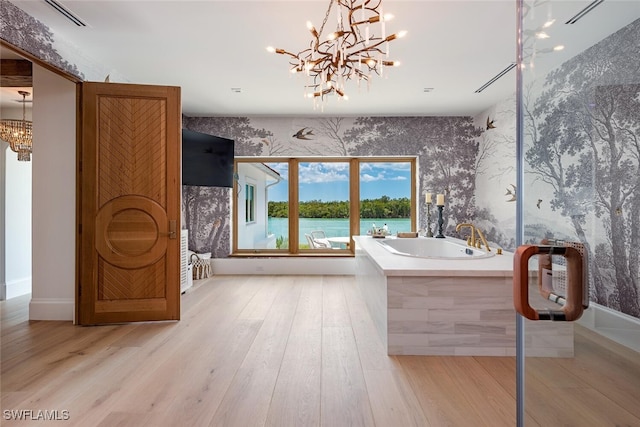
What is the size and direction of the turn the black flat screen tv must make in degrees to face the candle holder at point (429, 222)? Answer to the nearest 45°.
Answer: approximately 45° to its left

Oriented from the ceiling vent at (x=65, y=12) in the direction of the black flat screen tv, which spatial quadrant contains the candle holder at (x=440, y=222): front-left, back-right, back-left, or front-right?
front-right

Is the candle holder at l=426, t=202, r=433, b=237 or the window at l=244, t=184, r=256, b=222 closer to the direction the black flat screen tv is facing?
the candle holder

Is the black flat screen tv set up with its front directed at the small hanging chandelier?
no

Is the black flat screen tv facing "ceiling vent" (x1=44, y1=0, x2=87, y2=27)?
no

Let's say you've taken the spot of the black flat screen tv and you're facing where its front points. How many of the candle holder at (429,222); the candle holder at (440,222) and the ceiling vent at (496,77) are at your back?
0

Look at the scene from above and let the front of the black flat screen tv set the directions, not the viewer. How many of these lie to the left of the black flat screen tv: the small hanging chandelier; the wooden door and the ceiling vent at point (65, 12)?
0

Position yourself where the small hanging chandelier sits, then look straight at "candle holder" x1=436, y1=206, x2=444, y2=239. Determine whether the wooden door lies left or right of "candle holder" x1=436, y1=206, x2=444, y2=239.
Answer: right

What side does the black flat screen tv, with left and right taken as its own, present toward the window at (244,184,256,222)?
left

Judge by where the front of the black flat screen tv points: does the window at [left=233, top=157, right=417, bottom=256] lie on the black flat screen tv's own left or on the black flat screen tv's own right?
on the black flat screen tv's own left

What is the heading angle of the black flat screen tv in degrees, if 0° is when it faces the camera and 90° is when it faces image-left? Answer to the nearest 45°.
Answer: approximately 315°

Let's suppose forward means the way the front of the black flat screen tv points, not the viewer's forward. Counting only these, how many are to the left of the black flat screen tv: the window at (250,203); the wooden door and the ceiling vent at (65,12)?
1
